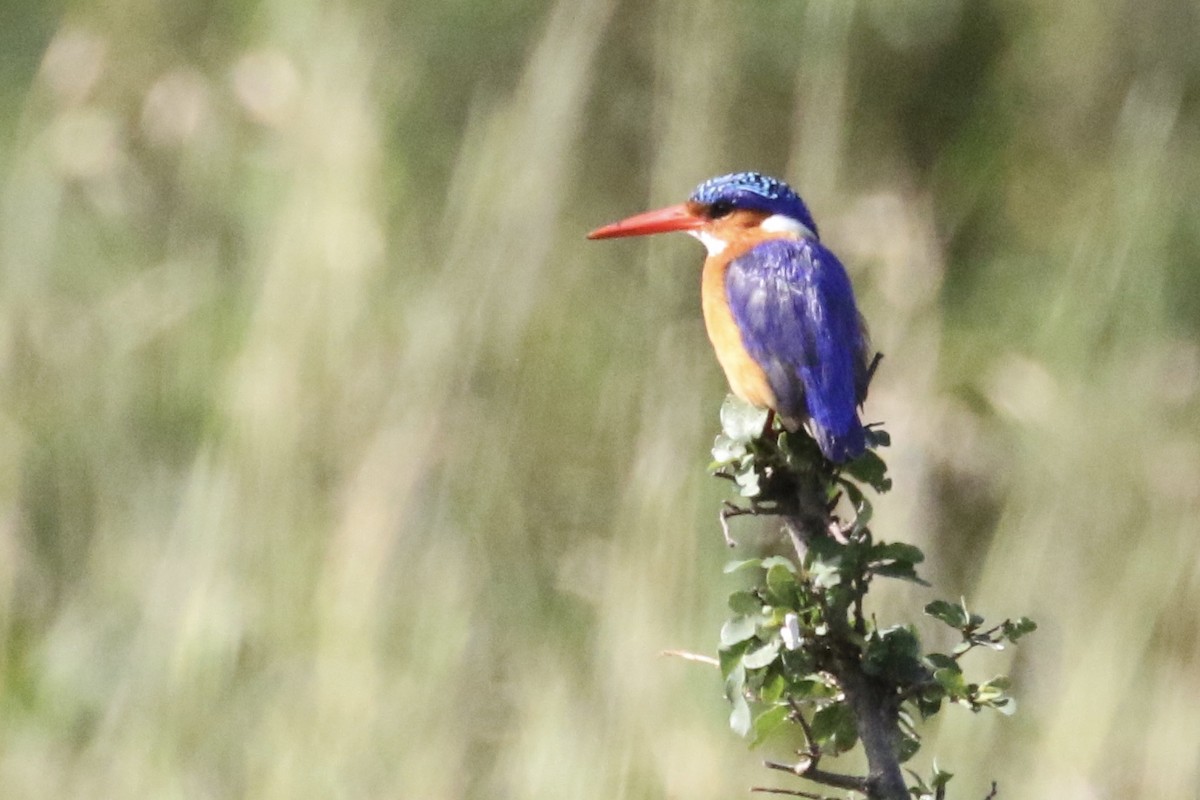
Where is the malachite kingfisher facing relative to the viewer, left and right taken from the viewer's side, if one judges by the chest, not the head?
facing away from the viewer and to the left of the viewer
